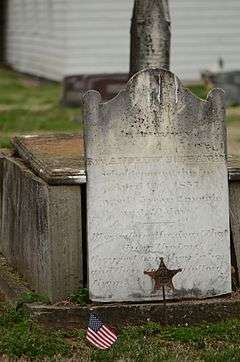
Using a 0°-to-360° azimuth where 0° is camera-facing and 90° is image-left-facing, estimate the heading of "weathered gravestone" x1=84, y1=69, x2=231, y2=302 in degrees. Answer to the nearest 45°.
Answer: approximately 0°

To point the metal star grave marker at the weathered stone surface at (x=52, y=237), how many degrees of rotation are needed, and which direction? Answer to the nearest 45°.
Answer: approximately 90° to its right

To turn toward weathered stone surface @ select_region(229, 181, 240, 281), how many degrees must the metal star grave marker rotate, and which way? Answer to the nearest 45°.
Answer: approximately 135° to its left

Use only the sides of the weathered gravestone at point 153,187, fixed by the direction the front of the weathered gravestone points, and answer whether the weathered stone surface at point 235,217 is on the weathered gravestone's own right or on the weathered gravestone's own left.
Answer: on the weathered gravestone's own left

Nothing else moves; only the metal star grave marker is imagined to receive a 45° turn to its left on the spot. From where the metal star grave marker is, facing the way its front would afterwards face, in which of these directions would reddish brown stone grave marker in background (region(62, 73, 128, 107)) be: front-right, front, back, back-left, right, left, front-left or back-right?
back-left

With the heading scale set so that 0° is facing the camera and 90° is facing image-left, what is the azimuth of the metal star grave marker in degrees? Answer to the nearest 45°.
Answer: approximately 0°

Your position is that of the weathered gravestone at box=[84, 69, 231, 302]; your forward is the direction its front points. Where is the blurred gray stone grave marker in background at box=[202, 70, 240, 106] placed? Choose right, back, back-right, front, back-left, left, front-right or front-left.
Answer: back

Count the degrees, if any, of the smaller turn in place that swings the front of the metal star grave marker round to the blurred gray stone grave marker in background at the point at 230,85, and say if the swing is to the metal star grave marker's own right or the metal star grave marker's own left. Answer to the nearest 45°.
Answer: approximately 180°
